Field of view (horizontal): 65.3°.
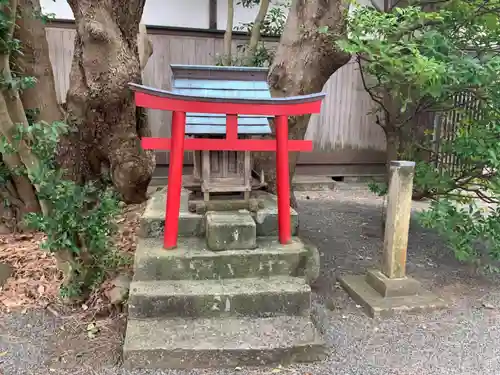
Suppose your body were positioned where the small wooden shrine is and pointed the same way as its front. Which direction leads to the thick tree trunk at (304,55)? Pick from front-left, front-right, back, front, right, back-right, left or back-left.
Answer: back-left

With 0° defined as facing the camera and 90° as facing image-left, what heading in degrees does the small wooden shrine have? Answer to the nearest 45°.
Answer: approximately 0°

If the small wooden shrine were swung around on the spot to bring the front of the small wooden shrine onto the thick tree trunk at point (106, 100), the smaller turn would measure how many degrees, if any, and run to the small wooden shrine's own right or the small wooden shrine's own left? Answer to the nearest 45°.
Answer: approximately 135° to the small wooden shrine's own right

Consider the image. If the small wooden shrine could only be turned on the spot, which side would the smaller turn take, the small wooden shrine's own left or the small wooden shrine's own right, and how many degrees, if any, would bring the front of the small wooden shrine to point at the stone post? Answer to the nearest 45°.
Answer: approximately 90° to the small wooden shrine's own left

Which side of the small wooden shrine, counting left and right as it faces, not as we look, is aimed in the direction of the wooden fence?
back

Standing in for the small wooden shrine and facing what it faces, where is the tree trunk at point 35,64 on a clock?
The tree trunk is roughly at 4 o'clock from the small wooden shrine.
